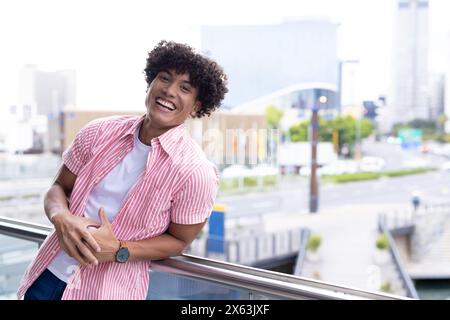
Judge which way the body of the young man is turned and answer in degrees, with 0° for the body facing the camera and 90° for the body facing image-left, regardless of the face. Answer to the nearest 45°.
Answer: approximately 45°

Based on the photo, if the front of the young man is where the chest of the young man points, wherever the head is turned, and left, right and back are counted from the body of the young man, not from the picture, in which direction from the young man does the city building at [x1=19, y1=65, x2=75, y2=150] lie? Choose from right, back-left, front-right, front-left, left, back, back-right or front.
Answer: back-right

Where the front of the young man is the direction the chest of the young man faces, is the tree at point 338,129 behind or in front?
behind

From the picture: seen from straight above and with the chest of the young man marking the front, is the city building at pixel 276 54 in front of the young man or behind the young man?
behind

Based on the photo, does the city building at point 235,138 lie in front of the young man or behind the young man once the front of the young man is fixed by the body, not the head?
behind

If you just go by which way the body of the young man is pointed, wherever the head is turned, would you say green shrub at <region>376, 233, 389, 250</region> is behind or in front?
behind
